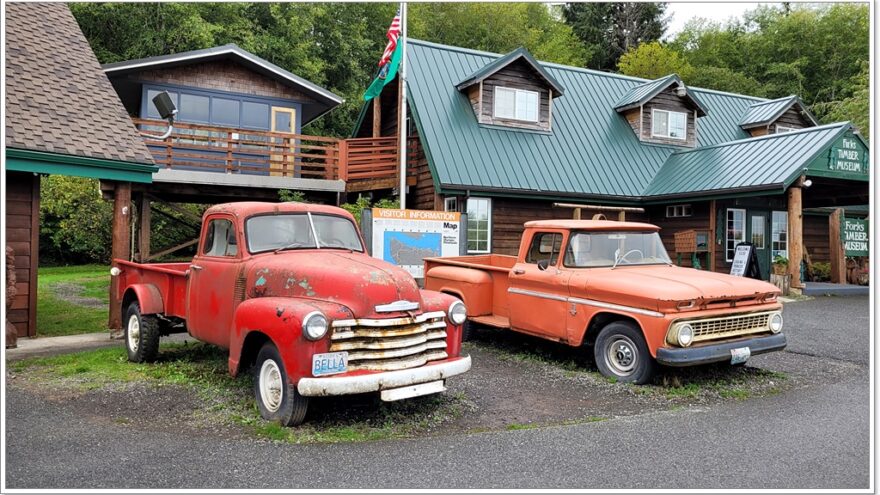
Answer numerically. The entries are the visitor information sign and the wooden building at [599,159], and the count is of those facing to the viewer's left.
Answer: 0

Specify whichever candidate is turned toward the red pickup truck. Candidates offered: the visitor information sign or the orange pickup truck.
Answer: the visitor information sign

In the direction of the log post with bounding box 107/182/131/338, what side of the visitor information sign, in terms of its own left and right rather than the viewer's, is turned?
right

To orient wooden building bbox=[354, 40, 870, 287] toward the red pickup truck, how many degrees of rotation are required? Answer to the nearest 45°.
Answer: approximately 45° to its right

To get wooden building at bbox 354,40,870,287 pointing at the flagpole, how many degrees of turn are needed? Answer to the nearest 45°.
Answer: approximately 90° to its right

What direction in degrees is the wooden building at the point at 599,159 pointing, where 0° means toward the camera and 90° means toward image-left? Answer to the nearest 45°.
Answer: approximately 315°

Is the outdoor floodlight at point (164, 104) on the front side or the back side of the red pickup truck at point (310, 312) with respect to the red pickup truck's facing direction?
on the back side

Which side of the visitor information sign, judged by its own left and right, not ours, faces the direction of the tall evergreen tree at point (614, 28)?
back

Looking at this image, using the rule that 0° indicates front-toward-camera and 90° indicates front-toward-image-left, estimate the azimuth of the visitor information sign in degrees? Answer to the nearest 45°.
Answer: approximately 0°

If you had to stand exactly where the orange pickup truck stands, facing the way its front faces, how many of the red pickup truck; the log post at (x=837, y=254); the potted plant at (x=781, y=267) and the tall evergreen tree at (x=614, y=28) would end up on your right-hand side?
1

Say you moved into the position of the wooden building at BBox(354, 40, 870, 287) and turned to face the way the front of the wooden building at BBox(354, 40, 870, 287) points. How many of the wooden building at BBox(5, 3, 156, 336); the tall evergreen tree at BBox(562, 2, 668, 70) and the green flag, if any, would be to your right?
2
